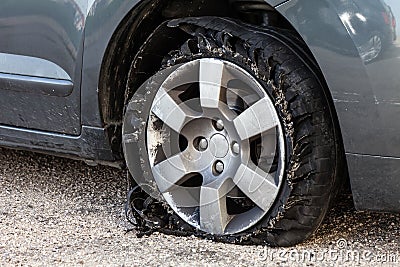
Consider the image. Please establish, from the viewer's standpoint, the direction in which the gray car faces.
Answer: facing the viewer and to the right of the viewer
